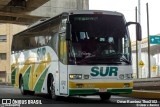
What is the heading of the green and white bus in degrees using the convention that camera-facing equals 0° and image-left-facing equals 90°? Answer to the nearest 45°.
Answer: approximately 315°
